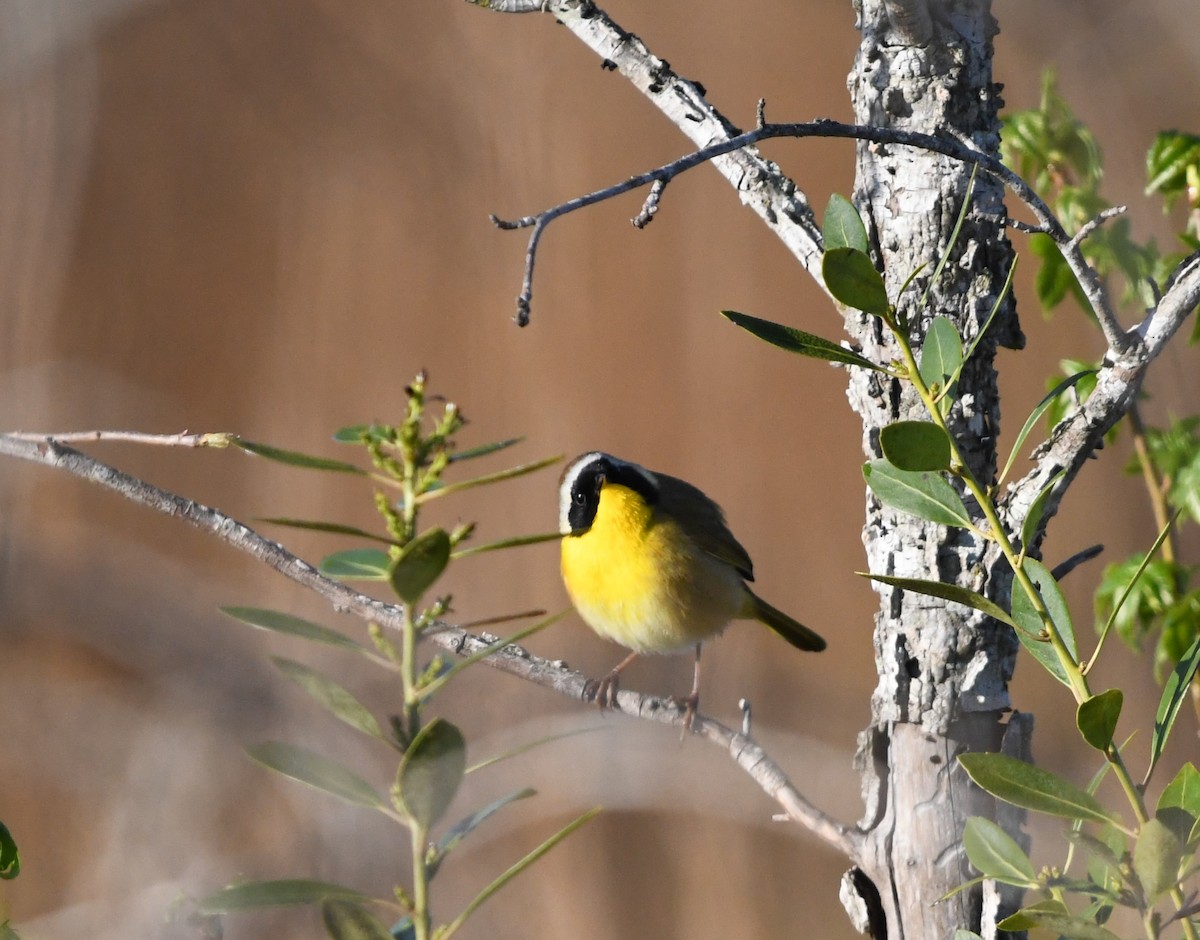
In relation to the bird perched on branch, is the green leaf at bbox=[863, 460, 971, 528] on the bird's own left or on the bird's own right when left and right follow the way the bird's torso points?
on the bird's own left

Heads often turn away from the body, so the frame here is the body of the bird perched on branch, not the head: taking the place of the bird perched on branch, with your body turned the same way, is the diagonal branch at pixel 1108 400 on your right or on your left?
on your left

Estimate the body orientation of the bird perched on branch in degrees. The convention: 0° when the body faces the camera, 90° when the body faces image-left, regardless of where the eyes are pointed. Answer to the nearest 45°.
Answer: approximately 45°

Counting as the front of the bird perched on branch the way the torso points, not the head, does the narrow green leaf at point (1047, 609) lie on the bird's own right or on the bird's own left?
on the bird's own left

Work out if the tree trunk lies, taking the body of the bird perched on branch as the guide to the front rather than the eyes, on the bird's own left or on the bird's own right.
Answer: on the bird's own left
